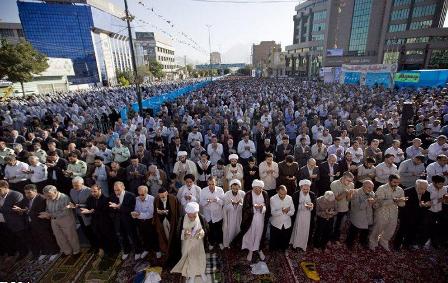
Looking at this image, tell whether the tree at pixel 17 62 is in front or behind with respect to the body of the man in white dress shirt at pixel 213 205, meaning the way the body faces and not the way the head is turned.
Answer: behind

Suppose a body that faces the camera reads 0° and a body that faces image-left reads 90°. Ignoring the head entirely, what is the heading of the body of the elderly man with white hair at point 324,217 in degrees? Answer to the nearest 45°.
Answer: approximately 315°

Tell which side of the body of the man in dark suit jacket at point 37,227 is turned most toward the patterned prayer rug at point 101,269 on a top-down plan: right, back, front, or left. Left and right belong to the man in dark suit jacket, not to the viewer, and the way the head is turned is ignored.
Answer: left

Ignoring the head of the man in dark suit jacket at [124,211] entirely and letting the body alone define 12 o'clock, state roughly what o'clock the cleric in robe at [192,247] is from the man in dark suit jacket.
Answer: The cleric in robe is roughly at 9 o'clock from the man in dark suit jacket.

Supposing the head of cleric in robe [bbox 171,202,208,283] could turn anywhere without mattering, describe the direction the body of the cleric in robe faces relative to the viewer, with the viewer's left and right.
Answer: facing the viewer

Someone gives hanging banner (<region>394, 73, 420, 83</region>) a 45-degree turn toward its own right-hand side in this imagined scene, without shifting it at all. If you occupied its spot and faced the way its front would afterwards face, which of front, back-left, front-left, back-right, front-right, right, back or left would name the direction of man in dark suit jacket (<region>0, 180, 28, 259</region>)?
front-left

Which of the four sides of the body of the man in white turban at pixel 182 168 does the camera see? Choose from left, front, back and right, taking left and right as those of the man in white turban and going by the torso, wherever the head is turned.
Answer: front

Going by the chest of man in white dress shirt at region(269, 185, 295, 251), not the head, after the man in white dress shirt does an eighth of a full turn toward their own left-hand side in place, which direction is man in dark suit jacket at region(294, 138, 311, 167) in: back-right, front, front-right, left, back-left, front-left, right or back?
back-left

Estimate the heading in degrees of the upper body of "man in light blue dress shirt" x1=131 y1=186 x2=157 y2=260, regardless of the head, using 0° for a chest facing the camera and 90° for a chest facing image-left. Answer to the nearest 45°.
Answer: approximately 45°

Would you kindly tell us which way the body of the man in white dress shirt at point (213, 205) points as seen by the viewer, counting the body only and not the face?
toward the camera

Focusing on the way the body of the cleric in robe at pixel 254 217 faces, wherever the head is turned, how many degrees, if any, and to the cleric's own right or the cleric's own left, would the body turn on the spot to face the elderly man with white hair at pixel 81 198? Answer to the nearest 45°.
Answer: approximately 90° to the cleric's own right

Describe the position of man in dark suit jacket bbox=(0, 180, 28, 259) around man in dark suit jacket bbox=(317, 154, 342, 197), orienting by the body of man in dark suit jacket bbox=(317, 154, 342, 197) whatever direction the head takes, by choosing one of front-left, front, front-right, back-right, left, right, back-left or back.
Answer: right

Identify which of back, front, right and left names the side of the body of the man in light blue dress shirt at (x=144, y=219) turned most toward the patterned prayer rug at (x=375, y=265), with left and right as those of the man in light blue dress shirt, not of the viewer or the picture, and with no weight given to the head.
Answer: left

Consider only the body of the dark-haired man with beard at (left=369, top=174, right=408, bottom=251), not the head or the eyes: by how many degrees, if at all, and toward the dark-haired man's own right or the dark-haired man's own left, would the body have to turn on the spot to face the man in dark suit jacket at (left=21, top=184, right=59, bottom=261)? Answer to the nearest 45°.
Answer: approximately 90° to the dark-haired man's own right

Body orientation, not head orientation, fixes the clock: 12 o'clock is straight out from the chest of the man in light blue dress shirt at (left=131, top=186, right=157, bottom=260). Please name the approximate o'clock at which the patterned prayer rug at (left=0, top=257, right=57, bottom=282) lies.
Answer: The patterned prayer rug is roughly at 2 o'clock from the man in light blue dress shirt.

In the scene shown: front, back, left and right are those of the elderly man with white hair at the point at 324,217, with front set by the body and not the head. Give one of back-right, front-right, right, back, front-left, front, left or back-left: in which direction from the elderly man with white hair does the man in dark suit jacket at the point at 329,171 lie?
back-left

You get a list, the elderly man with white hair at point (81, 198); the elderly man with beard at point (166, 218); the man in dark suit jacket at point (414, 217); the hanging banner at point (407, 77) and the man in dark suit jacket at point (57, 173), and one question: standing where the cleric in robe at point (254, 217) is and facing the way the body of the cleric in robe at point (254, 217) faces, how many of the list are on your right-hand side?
3
